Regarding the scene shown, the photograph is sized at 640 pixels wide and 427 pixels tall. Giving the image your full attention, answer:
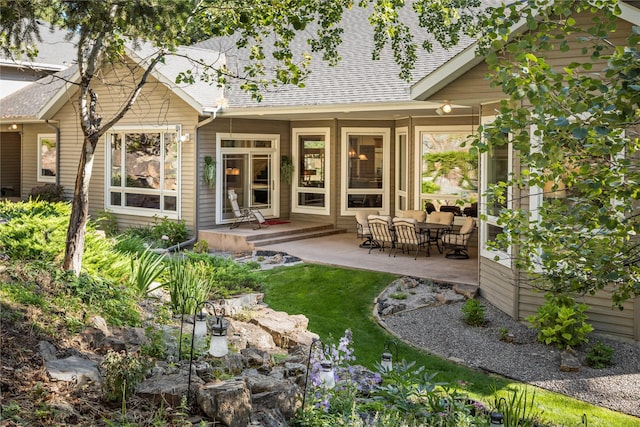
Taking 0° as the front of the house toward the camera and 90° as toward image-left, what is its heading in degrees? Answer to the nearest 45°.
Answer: approximately 0°

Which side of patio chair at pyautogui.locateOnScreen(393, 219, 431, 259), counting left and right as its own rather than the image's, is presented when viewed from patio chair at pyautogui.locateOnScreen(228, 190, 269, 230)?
left

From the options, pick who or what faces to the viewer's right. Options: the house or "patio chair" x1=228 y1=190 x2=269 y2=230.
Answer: the patio chair

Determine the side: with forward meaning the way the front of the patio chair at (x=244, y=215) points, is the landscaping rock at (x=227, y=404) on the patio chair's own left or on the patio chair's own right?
on the patio chair's own right

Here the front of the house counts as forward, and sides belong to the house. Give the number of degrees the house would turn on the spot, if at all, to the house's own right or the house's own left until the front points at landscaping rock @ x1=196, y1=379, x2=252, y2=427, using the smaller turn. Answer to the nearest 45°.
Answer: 0° — it already faces it

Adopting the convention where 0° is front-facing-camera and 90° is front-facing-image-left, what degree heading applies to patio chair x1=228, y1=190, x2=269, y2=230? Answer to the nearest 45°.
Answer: approximately 270°

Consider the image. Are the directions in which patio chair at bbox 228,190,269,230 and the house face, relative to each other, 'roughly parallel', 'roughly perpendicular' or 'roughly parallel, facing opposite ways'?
roughly perpendicular

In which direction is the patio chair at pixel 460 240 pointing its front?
to the viewer's left

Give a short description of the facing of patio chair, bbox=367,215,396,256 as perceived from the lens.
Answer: facing away from the viewer and to the right of the viewer
